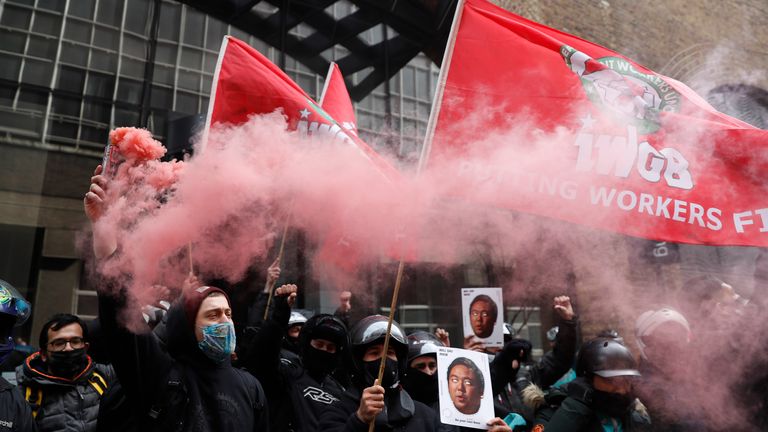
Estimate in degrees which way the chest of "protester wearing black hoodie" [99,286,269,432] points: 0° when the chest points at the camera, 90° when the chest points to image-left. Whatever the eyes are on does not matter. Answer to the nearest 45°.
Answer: approximately 315°

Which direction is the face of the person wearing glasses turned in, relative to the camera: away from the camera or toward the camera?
toward the camera

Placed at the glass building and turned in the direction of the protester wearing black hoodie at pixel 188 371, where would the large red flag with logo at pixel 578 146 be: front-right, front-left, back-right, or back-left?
front-left

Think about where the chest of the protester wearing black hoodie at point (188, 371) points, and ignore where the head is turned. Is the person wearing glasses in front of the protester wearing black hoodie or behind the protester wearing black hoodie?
behind
